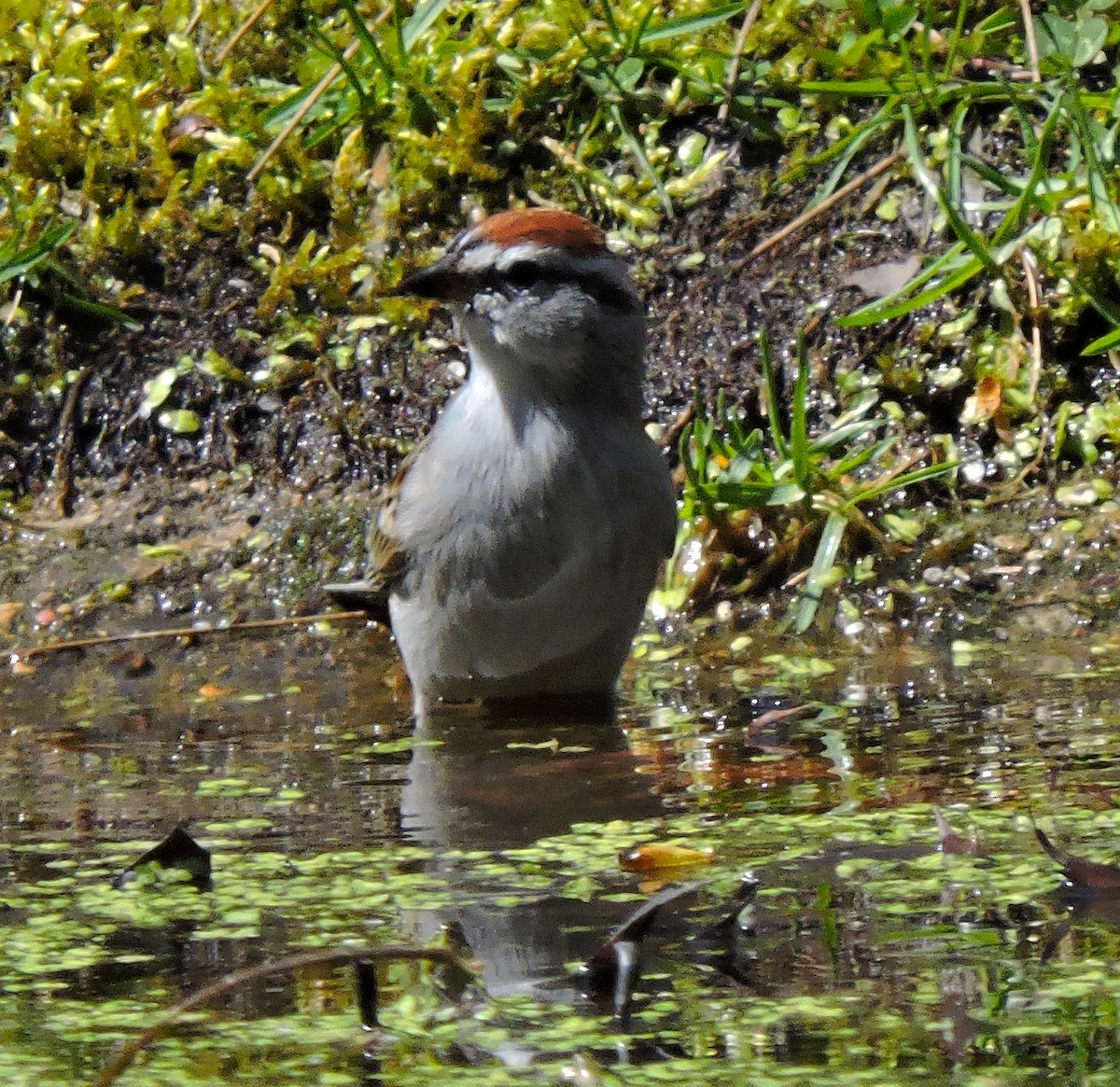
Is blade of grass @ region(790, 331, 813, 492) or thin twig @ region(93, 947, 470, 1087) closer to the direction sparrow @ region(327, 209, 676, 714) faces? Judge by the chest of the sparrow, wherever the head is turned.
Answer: the thin twig

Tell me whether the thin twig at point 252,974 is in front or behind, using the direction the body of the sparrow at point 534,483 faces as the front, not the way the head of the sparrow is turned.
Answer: in front

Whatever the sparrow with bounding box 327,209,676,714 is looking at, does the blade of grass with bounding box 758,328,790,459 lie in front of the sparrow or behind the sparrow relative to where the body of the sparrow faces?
behind

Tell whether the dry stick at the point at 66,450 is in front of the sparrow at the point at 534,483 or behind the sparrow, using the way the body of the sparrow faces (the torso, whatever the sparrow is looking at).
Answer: behind

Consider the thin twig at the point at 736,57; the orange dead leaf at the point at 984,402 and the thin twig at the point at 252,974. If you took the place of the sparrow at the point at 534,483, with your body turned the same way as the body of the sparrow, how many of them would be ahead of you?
1

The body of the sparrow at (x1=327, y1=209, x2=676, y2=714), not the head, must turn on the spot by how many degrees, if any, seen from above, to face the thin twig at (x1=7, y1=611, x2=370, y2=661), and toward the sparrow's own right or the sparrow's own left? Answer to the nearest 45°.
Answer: approximately 135° to the sparrow's own right

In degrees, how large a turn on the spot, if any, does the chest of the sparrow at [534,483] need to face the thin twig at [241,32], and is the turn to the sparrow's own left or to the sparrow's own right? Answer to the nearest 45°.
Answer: approximately 180°

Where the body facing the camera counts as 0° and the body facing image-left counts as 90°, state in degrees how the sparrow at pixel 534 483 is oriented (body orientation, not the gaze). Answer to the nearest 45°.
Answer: approximately 0°

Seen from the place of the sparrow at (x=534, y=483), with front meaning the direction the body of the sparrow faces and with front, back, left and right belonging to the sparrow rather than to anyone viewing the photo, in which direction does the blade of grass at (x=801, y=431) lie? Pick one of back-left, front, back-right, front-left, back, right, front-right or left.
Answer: back-left

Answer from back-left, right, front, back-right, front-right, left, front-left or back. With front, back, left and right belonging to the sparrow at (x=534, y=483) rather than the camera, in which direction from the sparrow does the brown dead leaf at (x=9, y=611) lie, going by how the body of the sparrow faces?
back-right
